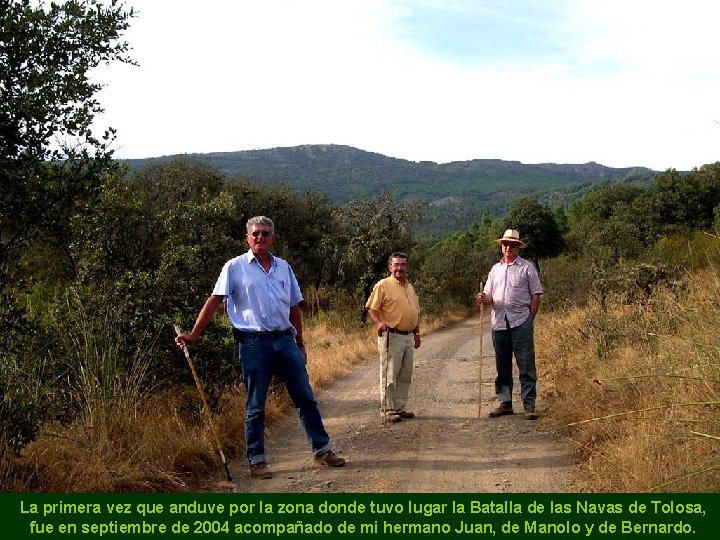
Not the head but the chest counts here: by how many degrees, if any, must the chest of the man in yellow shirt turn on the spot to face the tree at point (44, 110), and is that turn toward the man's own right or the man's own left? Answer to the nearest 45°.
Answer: approximately 90° to the man's own right

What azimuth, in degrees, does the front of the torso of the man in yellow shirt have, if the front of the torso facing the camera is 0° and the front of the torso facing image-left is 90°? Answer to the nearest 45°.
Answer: approximately 315°

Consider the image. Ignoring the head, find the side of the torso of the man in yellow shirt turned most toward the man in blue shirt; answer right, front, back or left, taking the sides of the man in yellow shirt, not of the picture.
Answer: right

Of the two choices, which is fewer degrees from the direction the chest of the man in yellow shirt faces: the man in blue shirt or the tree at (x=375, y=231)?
the man in blue shirt

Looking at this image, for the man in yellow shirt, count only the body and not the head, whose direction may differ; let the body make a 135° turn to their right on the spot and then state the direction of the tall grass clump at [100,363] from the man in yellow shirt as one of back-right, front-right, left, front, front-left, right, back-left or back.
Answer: front-left

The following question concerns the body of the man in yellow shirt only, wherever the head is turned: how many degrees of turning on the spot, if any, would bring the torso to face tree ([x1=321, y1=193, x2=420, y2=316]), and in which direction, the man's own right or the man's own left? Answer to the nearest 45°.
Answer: approximately 135° to the man's own left

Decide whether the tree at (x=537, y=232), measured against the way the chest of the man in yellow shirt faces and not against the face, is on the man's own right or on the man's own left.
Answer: on the man's own left

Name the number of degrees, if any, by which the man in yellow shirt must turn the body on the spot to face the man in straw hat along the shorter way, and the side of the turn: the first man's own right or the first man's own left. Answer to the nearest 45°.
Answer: approximately 45° to the first man's own left
